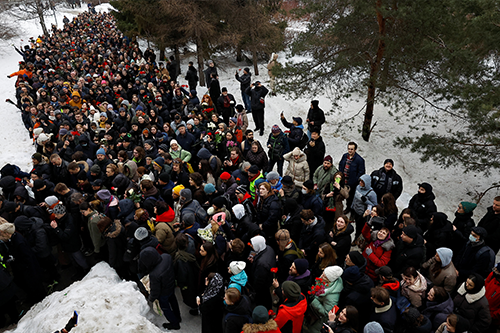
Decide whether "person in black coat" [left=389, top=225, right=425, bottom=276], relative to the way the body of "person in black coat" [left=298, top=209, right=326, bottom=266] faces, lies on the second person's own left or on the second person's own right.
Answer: on the second person's own left

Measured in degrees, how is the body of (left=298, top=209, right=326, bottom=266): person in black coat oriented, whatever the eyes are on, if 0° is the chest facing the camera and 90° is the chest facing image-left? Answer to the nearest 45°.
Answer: approximately 45°

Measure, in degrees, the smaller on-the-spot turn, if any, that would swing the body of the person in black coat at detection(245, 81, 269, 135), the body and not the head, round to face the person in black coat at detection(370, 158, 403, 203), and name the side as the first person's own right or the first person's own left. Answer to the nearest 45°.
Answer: approximately 45° to the first person's own left

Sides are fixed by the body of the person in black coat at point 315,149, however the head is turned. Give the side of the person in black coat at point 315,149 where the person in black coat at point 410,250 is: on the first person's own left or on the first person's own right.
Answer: on the first person's own left

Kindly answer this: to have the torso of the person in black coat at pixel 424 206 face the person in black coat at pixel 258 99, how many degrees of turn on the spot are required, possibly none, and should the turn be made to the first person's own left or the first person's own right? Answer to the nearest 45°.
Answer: approximately 90° to the first person's own right

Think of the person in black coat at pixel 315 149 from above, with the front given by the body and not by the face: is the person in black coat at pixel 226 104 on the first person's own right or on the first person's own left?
on the first person's own right
